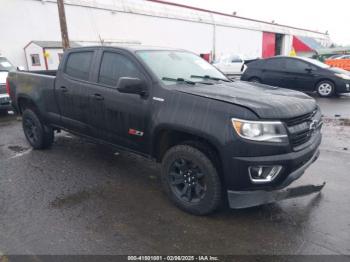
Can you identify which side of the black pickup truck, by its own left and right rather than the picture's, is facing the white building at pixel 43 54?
back

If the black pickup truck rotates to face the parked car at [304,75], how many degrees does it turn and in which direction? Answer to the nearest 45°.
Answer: approximately 90° to its left

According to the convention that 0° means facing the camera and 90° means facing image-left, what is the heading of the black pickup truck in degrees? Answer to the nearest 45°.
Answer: approximately 315°

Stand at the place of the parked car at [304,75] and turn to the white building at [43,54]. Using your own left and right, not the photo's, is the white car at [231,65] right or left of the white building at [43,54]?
right

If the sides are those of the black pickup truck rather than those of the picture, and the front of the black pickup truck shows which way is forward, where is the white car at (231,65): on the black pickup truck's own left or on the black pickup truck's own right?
on the black pickup truck's own left

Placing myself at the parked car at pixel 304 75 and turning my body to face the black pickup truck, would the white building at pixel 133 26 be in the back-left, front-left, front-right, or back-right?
back-right
